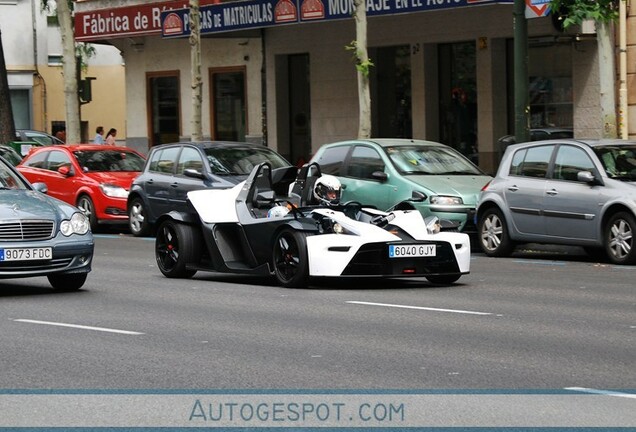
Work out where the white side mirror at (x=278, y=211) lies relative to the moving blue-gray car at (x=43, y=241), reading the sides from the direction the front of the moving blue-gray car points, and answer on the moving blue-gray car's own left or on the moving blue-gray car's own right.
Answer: on the moving blue-gray car's own left

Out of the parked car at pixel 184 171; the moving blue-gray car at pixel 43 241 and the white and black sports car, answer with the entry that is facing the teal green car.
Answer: the parked car at pixel 184 171

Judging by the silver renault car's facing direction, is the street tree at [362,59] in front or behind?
behind

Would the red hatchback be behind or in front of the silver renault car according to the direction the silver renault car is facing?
behind

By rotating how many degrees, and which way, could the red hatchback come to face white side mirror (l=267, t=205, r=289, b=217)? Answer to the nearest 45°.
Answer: approximately 45° to its right

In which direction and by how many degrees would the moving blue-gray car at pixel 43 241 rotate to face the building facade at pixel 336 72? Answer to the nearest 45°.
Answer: approximately 135° to its left

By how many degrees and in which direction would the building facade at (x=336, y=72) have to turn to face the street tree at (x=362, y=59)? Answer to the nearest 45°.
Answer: approximately 45° to its left

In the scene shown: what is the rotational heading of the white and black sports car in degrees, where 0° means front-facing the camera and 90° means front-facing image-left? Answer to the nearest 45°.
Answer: approximately 315°

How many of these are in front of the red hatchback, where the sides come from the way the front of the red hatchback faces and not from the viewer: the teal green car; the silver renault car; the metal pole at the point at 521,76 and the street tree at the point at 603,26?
4

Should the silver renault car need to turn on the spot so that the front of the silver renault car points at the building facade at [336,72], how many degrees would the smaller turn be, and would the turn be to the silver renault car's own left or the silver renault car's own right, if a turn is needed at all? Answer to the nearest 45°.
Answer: approximately 135° to the silver renault car's own left

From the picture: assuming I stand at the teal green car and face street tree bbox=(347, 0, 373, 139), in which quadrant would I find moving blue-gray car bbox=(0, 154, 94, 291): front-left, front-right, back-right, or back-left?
back-left

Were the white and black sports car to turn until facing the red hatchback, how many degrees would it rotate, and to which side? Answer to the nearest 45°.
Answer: approximately 135° to its left
